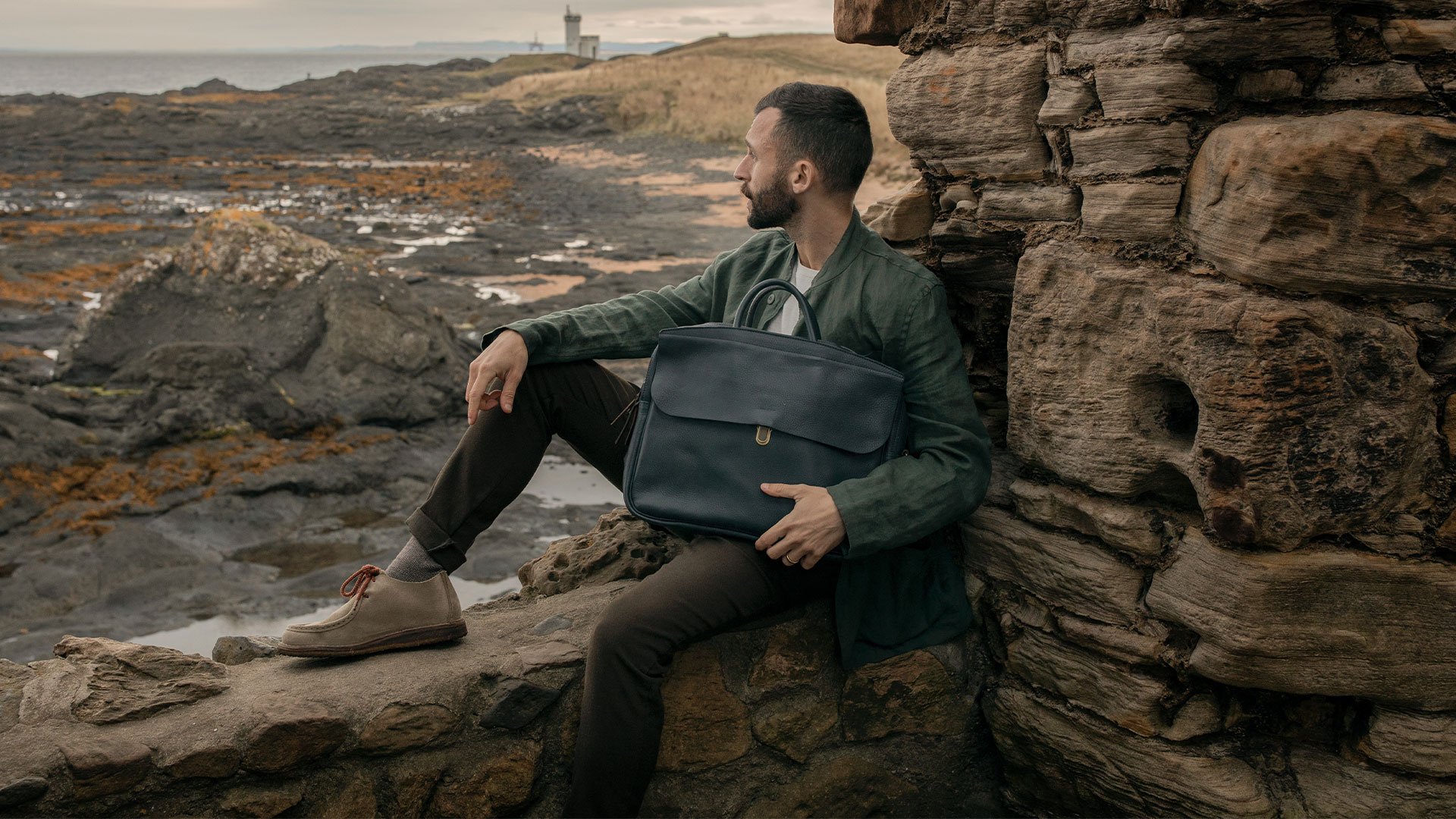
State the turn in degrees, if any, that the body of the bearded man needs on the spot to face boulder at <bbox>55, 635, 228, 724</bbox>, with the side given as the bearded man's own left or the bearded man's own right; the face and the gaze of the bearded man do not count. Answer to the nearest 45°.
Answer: approximately 45° to the bearded man's own right

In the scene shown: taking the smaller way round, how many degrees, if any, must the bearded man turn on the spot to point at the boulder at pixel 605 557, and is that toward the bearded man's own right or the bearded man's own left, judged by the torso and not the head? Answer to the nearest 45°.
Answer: approximately 90° to the bearded man's own right

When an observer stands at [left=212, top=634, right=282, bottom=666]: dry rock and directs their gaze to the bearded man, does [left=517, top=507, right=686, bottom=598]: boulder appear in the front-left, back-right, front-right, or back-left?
front-left

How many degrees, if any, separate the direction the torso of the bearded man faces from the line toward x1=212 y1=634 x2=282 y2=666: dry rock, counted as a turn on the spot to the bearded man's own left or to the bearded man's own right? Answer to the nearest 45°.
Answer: approximately 45° to the bearded man's own right

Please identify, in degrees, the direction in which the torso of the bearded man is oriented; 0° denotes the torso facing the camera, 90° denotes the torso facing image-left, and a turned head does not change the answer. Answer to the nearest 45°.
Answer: approximately 45°

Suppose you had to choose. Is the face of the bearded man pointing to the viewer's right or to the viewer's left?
to the viewer's left

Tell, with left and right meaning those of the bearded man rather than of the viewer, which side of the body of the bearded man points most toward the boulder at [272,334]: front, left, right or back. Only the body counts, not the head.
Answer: right
